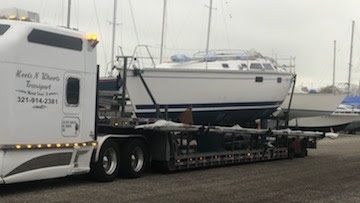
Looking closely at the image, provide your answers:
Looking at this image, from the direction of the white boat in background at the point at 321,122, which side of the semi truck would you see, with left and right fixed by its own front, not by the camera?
back

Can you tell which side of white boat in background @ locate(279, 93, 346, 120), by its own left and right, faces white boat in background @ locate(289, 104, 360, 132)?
right

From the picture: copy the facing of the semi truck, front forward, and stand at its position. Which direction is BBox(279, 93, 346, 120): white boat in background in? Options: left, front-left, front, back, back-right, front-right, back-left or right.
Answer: back

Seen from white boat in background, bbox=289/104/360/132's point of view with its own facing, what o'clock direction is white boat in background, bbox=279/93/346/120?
white boat in background, bbox=279/93/346/120 is roughly at 8 o'clock from white boat in background, bbox=289/104/360/132.
